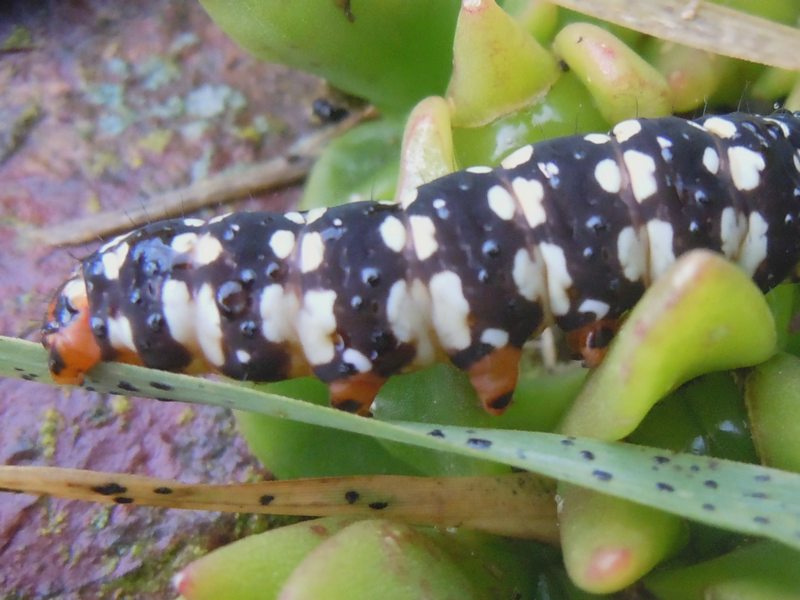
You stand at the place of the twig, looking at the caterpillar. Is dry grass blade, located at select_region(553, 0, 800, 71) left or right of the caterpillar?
left

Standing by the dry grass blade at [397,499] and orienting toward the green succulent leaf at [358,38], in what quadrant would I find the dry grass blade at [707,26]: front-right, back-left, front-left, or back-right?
front-right

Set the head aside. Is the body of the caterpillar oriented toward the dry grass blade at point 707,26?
no
